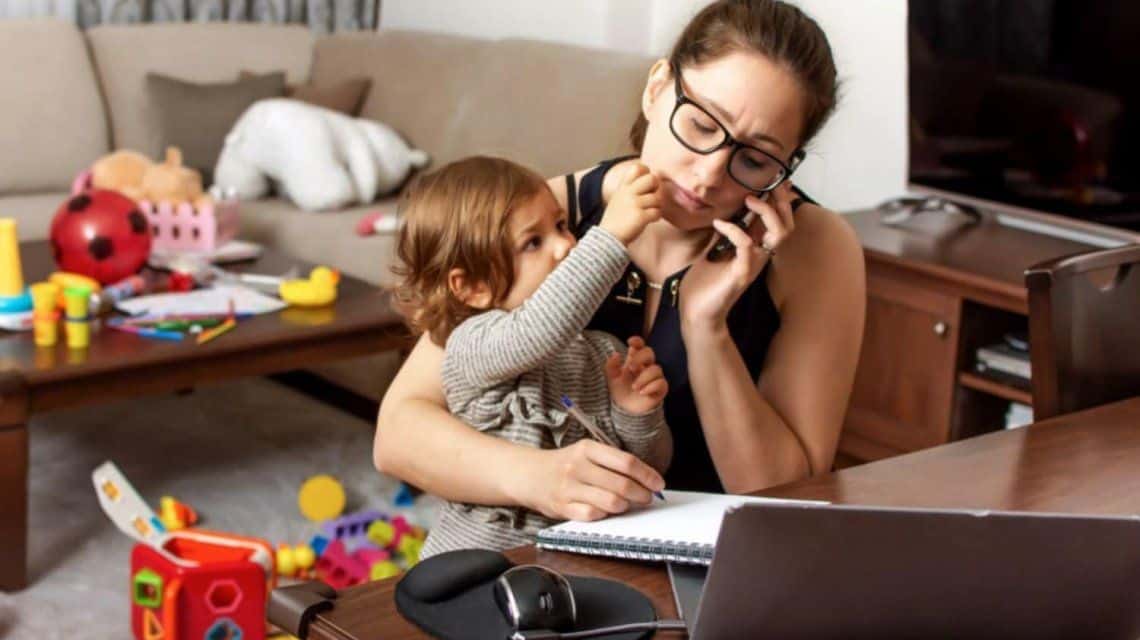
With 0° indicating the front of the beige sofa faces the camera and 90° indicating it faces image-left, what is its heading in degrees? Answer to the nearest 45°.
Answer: approximately 0°

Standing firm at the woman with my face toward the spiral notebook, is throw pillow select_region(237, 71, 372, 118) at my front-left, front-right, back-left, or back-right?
back-right

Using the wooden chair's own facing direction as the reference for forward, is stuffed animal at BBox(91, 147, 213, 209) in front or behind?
behind

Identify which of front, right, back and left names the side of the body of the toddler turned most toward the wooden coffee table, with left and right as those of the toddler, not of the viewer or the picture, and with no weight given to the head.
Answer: back

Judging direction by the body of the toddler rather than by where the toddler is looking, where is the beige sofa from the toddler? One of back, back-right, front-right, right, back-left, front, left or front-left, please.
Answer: back-left

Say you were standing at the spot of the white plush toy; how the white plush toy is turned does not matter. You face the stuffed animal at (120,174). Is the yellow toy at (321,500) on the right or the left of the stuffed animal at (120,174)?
left

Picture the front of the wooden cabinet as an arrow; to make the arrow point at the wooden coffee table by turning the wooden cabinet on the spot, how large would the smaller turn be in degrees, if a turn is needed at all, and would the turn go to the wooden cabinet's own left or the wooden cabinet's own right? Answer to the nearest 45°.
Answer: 0° — it already faces it

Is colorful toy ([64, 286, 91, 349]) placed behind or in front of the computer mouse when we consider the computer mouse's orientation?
behind

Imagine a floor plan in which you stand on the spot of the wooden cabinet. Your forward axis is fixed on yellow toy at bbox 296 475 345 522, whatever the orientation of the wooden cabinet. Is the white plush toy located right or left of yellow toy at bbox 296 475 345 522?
right

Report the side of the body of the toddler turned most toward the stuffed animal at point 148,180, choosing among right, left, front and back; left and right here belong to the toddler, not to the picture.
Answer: back

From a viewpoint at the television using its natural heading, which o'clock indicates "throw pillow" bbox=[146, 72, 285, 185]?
The throw pillow is roughly at 2 o'clock from the television.
